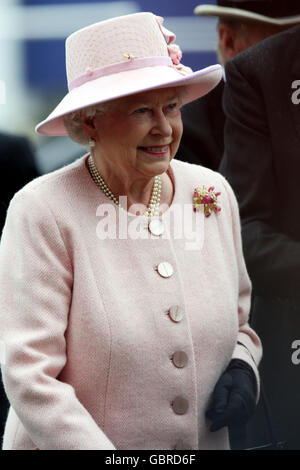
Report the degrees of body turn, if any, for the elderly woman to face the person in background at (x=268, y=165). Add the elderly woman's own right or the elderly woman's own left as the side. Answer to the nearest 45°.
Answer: approximately 90° to the elderly woman's own left

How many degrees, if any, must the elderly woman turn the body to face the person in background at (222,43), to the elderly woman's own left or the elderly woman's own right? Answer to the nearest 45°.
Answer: approximately 135° to the elderly woman's own left

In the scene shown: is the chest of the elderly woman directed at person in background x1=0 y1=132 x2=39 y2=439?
no

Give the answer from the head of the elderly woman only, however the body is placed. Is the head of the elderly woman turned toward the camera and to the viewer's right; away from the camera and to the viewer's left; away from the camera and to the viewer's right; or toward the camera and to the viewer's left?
toward the camera and to the viewer's right

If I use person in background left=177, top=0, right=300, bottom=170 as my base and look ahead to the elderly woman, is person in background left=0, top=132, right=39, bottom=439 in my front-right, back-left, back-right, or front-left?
front-right

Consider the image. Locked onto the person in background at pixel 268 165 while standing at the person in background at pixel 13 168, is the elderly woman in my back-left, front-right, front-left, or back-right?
front-right

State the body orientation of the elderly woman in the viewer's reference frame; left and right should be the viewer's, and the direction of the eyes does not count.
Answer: facing the viewer and to the right of the viewer

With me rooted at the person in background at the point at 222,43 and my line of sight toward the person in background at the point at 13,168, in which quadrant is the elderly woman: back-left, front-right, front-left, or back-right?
front-left
